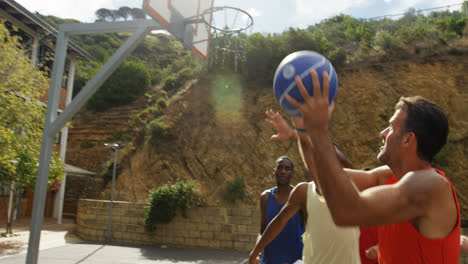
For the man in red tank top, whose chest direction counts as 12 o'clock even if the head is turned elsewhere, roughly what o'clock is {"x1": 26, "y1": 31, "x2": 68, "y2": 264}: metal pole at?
The metal pole is roughly at 1 o'clock from the man in red tank top.

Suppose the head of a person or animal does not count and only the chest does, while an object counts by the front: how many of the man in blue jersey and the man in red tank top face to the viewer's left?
1

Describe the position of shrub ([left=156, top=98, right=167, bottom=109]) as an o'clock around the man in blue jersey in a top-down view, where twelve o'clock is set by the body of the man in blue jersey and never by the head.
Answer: The shrub is roughly at 5 o'clock from the man in blue jersey.

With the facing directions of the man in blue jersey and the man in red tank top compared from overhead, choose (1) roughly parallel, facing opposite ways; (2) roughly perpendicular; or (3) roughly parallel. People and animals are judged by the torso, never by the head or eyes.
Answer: roughly perpendicular

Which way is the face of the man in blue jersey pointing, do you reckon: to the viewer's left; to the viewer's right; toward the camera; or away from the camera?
toward the camera

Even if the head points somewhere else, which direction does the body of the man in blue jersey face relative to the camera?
toward the camera

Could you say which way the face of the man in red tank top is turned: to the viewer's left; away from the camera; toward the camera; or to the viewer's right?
to the viewer's left

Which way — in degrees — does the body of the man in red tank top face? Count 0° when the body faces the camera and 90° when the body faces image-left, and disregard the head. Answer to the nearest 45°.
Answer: approximately 90°

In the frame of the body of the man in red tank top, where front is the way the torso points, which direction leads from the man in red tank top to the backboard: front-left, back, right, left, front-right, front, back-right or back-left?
front-right

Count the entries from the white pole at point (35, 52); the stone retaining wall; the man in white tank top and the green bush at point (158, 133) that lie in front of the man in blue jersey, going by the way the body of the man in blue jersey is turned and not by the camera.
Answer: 1

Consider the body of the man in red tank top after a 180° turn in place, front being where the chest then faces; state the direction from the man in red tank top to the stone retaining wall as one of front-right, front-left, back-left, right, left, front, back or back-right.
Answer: back-left

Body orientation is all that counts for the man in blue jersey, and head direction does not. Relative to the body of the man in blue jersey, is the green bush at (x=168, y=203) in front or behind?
behind

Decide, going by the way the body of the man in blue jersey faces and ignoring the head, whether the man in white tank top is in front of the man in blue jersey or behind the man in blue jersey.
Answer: in front
